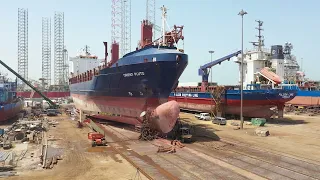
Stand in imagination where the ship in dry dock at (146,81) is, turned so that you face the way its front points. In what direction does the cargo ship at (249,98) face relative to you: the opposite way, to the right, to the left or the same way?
the opposite way

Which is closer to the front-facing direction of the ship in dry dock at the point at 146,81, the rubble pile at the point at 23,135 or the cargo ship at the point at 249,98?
the cargo ship

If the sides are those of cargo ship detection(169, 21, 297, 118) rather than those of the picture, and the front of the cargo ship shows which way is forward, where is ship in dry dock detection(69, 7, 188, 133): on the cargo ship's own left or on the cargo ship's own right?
on the cargo ship's own left

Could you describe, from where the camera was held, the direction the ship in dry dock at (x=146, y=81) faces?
facing the viewer and to the right of the viewer

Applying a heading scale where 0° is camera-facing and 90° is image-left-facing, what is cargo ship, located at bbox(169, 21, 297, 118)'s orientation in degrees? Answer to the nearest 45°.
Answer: approximately 135°

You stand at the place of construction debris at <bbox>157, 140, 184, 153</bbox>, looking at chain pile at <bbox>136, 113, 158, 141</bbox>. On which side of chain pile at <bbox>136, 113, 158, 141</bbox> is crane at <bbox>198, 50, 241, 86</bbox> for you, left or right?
right
